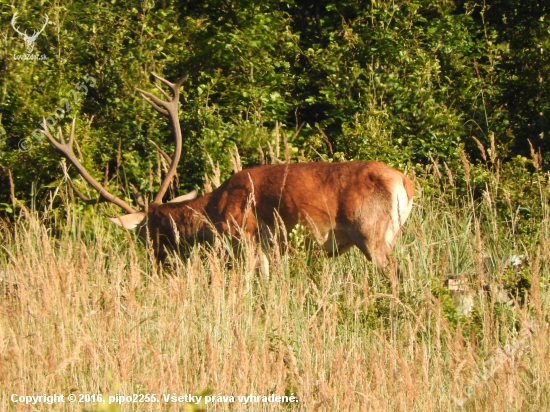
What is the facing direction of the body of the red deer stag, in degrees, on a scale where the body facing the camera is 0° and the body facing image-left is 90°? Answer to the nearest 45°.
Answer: approximately 90°
